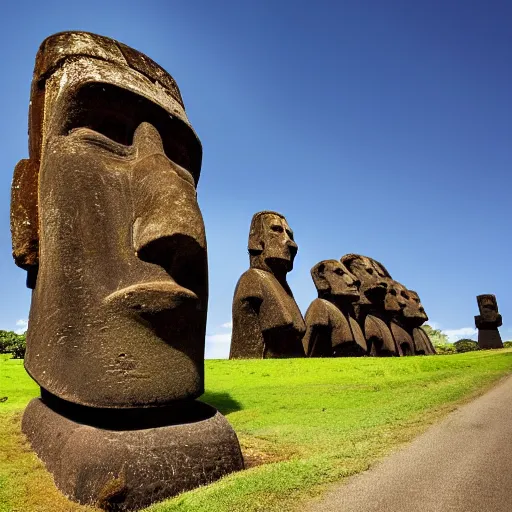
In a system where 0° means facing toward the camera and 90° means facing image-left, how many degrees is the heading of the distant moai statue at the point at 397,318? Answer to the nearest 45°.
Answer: approximately 315°

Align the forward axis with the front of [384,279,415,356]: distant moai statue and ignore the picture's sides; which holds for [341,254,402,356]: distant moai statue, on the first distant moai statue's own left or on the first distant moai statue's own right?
on the first distant moai statue's own right

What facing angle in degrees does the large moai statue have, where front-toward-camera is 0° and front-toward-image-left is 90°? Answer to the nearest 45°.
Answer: approximately 315°

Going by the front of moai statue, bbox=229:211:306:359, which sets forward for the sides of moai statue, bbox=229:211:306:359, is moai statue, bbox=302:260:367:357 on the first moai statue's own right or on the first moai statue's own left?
on the first moai statue's own left

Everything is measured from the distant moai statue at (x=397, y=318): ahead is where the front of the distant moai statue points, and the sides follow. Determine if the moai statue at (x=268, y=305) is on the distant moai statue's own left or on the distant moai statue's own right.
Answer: on the distant moai statue's own right

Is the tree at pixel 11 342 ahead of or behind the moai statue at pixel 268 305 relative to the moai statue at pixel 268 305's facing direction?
behind

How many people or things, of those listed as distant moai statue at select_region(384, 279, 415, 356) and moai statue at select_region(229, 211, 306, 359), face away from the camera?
0

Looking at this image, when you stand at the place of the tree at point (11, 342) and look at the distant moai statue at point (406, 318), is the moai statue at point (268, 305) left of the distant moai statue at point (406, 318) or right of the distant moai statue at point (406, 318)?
right

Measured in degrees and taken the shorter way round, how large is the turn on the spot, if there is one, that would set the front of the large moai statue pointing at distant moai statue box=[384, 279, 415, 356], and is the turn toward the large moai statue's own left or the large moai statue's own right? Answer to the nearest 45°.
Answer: approximately 90° to the large moai statue's own left
